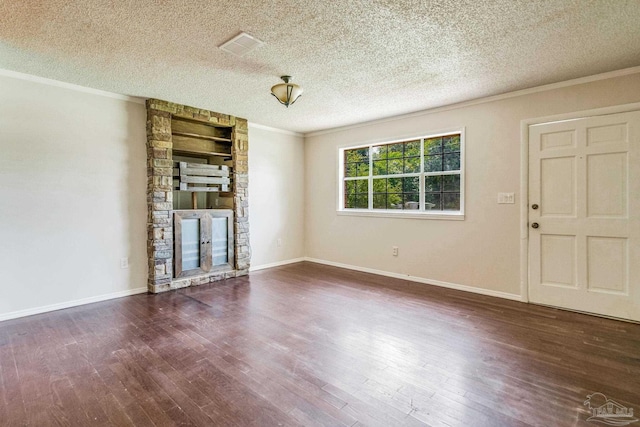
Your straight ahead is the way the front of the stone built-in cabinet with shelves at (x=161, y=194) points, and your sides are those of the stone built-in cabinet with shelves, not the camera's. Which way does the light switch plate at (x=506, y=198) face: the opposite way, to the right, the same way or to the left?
to the right

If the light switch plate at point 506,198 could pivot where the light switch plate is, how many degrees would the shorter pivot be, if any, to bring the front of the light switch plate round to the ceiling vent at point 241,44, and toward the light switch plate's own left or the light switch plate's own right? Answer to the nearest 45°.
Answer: approximately 45° to the light switch plate's own right

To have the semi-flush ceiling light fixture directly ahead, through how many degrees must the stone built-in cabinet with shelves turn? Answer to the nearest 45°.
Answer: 0° — it already faces it

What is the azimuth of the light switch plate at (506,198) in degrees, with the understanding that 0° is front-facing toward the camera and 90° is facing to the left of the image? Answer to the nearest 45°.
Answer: approximately 0°

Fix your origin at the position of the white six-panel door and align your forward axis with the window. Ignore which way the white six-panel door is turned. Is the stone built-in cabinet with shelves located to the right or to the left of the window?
left

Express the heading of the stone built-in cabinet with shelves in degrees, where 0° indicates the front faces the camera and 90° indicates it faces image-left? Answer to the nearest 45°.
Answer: approximately 315°

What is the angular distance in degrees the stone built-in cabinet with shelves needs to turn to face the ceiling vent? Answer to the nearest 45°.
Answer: approximately 45° to its right

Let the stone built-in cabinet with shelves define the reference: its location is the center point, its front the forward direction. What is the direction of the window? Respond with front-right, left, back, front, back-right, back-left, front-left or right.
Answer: front-left

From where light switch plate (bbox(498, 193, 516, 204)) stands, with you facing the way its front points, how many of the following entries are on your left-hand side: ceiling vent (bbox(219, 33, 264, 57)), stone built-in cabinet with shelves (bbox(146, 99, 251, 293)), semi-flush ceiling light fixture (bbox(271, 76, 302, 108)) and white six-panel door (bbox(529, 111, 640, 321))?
1

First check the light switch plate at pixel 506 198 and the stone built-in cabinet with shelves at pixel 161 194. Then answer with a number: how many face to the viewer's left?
0

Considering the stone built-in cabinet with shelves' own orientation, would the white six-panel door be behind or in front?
in front

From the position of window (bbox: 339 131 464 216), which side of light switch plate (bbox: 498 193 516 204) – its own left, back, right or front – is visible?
right

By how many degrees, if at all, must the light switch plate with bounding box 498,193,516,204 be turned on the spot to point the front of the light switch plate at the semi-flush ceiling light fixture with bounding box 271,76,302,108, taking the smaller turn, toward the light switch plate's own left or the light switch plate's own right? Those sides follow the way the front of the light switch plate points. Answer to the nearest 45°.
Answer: approximately 45° to the light switch plate's own right

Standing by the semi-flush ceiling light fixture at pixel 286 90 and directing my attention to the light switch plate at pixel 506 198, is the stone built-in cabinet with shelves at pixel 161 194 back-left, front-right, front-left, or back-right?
back-left
